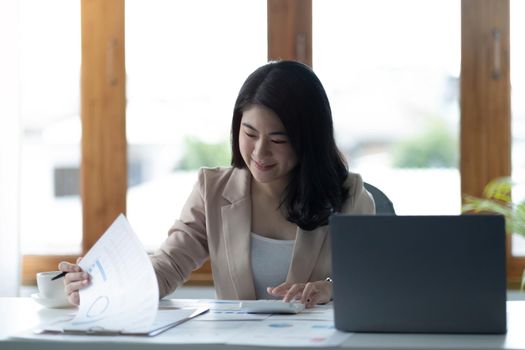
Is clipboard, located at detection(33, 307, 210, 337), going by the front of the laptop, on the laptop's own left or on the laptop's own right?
on the laptop's own left

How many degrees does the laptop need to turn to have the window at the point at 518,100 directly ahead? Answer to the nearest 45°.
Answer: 0° — it already faces it

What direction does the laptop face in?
away from the camera

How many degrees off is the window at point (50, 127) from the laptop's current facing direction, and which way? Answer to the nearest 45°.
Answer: approximately 45° to its left

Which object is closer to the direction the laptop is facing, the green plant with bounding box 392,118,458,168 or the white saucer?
the green plant
